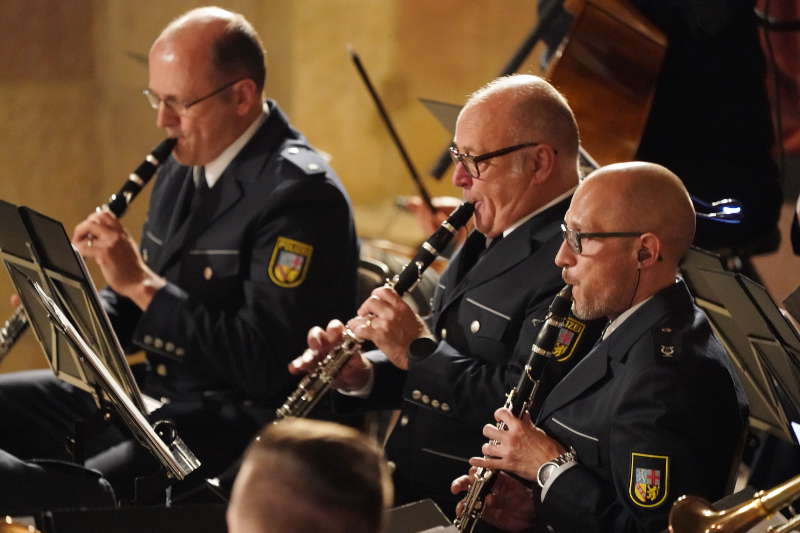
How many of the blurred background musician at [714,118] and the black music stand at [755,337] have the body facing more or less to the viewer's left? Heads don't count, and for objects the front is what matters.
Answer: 1

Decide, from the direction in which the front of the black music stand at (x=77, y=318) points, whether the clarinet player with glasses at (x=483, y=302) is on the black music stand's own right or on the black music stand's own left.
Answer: on the black music stand's own right

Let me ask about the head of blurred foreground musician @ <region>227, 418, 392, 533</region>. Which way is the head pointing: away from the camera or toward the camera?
away from the camera

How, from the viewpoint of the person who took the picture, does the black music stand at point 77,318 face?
facing away from the viewer and to the right of the viewer

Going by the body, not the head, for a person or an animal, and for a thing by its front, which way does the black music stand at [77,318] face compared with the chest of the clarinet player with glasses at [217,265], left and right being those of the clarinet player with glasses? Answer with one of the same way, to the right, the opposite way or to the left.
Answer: the opposite way

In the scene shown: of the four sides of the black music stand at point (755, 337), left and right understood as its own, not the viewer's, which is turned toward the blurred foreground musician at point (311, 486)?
back

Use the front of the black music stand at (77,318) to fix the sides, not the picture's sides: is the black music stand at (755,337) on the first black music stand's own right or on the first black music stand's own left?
on the first black music stand's own right

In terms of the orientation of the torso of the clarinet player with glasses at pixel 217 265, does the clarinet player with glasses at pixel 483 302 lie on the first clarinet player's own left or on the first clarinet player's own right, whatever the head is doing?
on the first clarinet player's own left

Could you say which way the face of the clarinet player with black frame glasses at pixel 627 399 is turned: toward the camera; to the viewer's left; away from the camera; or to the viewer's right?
to the viewer's left

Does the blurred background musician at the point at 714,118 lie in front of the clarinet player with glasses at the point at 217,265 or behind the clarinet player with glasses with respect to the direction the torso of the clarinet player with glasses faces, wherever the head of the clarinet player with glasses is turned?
behind

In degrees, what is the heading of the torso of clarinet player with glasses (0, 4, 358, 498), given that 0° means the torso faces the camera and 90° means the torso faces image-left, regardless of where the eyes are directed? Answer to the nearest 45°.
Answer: approximately 45°

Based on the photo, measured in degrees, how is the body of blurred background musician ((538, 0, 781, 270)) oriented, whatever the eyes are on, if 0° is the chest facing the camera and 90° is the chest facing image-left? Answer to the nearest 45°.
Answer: approximately 90°

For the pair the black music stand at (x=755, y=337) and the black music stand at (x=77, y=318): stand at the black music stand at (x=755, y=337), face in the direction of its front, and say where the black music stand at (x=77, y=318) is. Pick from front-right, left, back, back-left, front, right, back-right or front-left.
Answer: back-left

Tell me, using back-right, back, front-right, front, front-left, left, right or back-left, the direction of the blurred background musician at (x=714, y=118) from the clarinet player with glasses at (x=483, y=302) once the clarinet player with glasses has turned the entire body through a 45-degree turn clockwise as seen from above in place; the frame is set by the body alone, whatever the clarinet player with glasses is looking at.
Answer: back-right
